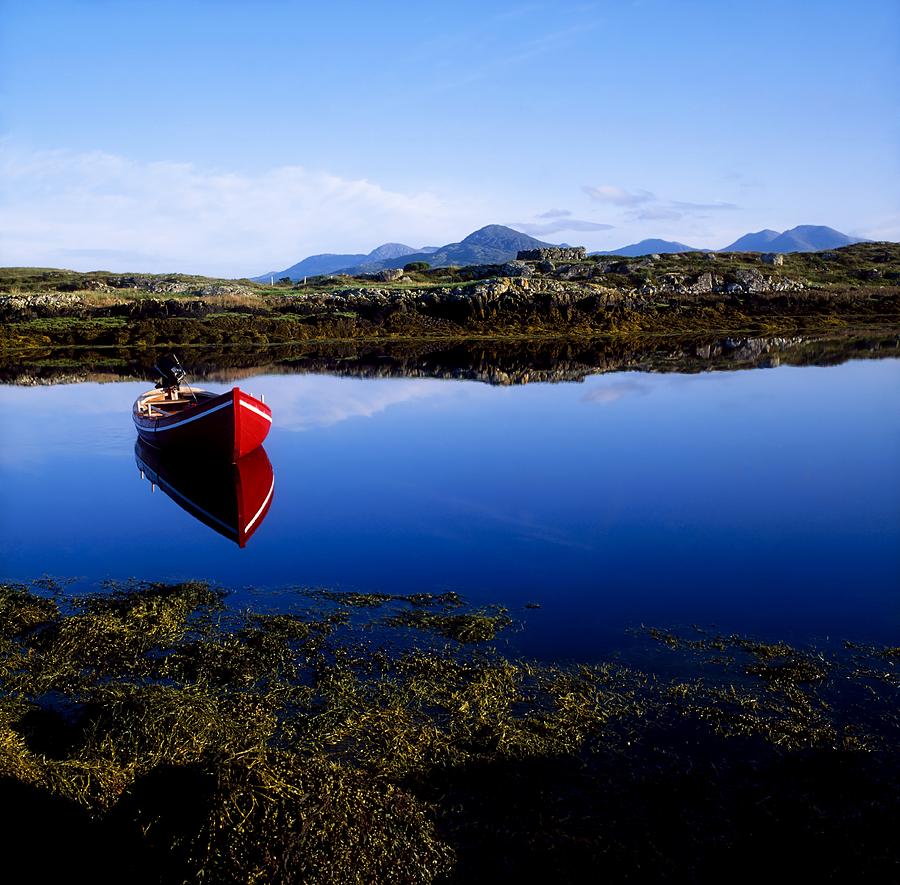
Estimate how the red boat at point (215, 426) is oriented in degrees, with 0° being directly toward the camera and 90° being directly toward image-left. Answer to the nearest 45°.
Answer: approximately 315°
